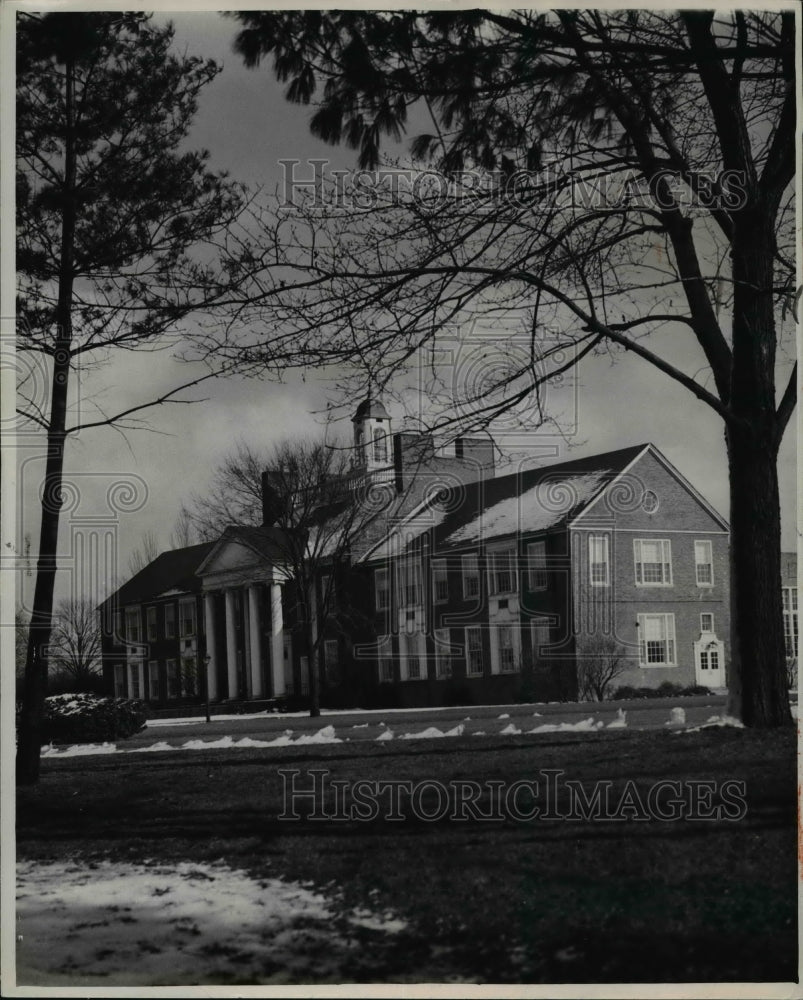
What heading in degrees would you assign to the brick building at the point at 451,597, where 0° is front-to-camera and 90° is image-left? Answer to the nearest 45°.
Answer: approximately 45°

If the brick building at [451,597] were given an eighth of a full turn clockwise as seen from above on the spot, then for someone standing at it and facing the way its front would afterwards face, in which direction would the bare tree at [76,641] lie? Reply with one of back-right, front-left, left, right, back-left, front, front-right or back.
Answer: front
